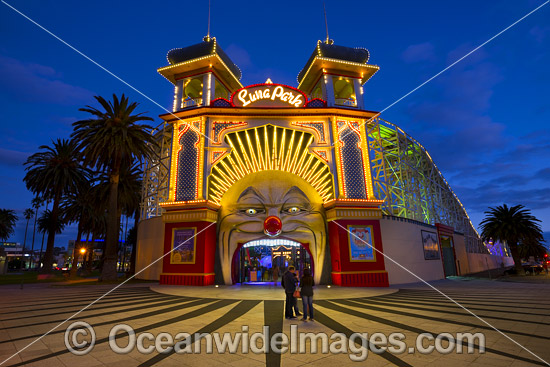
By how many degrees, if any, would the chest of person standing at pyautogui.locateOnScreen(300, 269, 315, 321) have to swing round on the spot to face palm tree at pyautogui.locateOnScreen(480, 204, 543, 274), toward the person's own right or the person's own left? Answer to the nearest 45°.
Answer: approximately 45° to the person's own right

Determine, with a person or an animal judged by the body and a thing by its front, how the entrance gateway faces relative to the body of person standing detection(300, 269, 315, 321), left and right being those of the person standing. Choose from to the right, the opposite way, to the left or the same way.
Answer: the opposite way

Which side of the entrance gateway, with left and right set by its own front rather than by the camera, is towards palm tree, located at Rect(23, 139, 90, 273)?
right

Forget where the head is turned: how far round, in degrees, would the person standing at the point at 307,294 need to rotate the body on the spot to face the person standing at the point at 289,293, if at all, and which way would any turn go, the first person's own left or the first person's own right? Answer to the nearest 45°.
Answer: approximately 45° to the first person's own left

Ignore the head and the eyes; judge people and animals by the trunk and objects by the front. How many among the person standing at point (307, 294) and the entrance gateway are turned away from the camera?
1

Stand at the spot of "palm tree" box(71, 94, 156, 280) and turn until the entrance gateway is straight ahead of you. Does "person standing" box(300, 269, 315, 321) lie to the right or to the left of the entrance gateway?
right

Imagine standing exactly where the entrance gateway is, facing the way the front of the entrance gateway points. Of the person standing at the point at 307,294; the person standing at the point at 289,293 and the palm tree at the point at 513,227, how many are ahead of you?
2

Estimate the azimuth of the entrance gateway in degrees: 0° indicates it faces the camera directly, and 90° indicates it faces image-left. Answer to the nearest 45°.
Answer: approximately 0°

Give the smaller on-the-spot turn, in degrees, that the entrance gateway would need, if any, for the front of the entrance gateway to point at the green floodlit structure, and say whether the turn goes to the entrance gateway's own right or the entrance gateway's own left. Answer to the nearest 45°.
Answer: approximately 135° to the entrance gateway's own left

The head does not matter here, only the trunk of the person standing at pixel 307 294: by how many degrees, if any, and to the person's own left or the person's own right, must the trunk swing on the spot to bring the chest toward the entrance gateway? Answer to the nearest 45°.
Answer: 0° — they already face it

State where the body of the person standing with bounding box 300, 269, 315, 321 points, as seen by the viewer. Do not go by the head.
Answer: away from the camera
